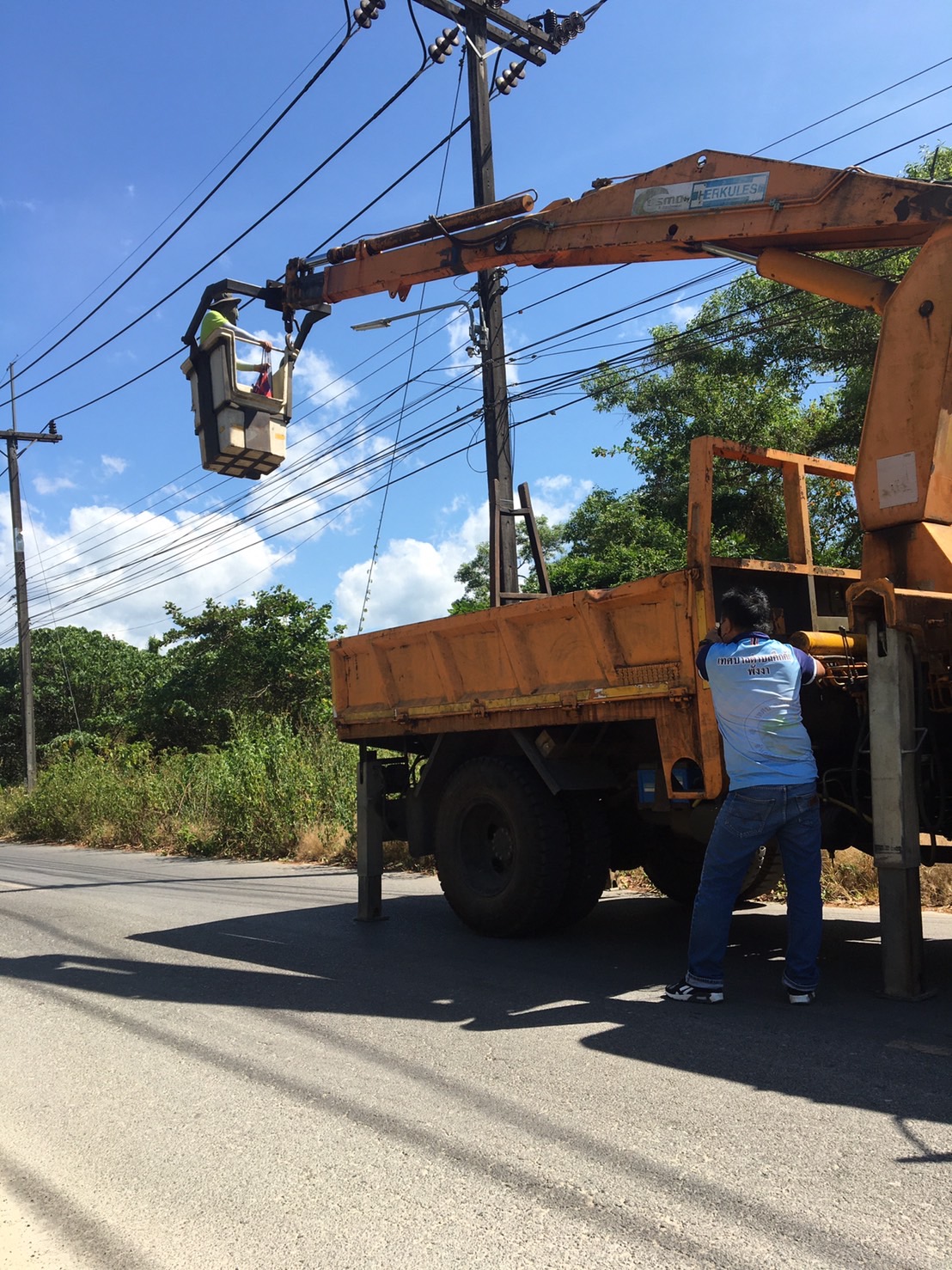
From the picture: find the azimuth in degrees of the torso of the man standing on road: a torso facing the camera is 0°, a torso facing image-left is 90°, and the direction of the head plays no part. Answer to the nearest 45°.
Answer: approximately 180°

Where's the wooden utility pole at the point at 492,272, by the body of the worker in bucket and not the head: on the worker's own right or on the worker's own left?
on the worker's own left

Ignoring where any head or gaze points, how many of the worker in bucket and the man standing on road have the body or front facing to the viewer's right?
1

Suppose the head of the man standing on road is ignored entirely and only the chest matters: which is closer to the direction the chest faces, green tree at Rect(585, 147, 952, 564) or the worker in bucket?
the green tree

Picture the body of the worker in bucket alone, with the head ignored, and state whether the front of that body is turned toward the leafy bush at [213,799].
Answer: no

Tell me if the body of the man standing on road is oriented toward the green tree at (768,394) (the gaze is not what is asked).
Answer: yes

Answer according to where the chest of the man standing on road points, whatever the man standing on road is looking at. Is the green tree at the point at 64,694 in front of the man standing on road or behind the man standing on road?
in front

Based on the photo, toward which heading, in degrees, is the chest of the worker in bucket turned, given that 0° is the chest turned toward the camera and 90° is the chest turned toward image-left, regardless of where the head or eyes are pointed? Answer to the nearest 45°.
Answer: approximately 270°

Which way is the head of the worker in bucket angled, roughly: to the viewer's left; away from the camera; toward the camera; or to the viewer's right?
to the viewer's right

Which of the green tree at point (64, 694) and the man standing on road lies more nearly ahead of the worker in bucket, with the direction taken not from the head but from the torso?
the man standing on road
